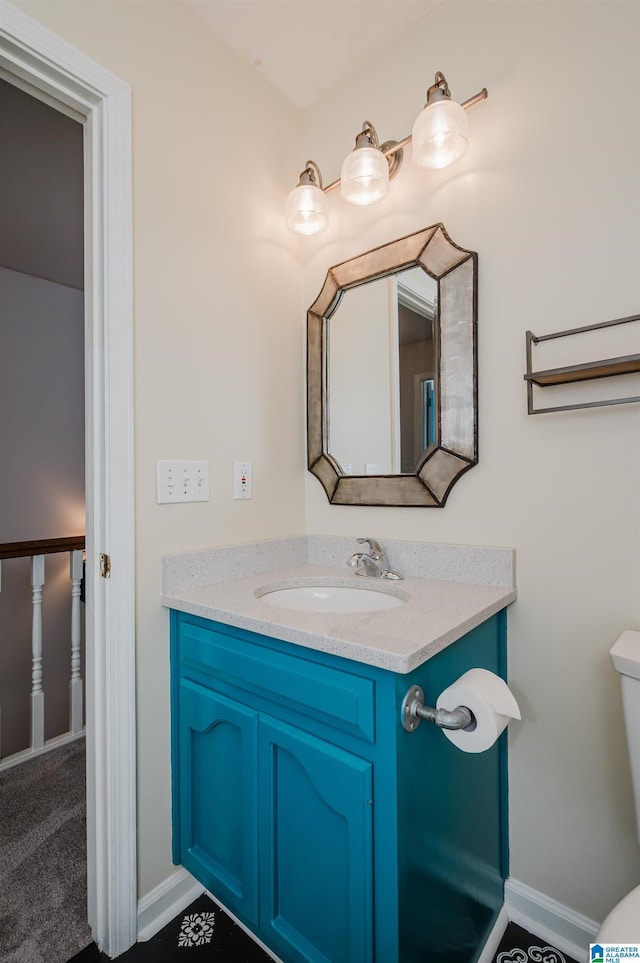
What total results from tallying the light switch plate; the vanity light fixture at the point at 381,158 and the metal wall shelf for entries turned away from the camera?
0

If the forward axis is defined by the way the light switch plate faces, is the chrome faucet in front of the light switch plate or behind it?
in front

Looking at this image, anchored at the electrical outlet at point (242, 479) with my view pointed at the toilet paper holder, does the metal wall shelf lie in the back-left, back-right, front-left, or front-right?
front-left

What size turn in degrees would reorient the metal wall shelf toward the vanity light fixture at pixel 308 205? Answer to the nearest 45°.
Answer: approximately 45° to its right

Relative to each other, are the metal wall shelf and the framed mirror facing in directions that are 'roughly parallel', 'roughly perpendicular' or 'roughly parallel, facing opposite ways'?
roughly parallel

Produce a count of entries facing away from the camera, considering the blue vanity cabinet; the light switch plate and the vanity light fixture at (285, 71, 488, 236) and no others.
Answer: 0

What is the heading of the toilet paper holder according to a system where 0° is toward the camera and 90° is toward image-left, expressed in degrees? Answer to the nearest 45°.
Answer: approximately 315°

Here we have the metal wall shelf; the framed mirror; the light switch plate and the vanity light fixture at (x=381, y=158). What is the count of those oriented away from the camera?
0

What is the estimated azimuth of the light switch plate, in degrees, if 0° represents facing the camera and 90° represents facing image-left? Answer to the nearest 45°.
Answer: approximately 315°

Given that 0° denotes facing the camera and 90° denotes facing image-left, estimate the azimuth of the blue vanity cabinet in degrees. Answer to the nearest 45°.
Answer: approximately 45°

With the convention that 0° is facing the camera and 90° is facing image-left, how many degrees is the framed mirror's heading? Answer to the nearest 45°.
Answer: approximately 45°

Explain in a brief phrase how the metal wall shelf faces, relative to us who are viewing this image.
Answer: facing the viewer and to the left of the viewer
